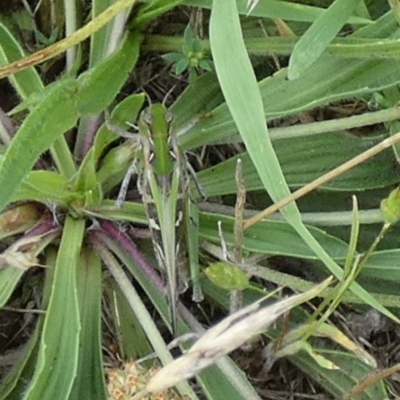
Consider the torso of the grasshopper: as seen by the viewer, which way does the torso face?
away from the camera
